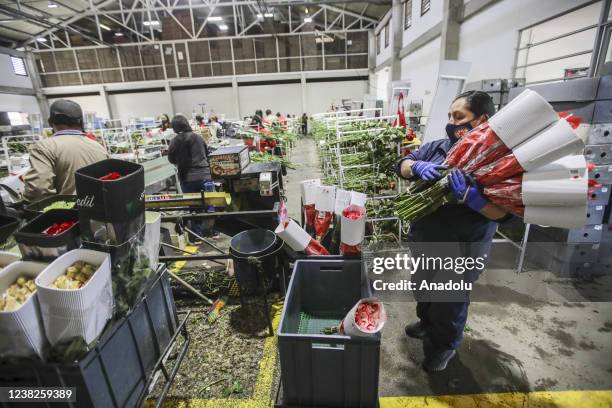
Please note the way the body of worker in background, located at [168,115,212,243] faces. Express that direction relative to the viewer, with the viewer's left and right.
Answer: facing away from the viewer and to the left of the viewer

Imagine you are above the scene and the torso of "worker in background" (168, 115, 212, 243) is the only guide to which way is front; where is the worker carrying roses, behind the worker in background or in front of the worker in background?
behind

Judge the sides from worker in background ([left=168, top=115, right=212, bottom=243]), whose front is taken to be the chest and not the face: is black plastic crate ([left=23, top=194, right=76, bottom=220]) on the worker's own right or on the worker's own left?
on the worker's own left

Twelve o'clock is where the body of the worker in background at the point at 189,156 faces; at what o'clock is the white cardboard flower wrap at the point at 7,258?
The white cardboard flower wrap is roughly at 8 o'clock from the worker in background.

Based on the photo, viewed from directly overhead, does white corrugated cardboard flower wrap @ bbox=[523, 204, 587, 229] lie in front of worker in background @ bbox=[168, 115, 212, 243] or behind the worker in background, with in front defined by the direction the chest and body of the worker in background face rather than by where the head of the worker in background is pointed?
behind

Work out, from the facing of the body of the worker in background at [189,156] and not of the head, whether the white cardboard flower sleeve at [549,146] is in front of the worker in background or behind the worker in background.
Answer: behind
